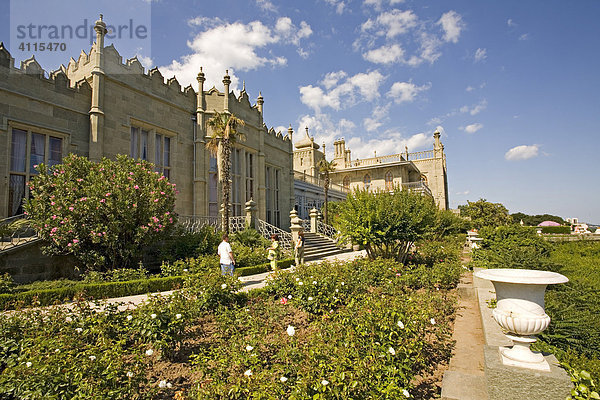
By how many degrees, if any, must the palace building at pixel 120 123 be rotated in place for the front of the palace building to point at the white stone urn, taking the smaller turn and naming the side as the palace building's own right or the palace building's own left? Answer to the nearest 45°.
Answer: approximately 45° to the palace building's own right

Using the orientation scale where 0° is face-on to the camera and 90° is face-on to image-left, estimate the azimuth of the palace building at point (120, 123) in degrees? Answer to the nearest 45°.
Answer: approximately 315°

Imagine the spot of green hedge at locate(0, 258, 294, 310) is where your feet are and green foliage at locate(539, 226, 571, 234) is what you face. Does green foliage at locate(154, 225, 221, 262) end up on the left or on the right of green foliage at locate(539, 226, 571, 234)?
left

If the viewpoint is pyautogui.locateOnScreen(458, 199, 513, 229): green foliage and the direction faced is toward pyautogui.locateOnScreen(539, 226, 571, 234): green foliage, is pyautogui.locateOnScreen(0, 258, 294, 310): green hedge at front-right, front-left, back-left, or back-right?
back-right

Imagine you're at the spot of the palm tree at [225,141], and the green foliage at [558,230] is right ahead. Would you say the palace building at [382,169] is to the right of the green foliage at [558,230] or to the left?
left

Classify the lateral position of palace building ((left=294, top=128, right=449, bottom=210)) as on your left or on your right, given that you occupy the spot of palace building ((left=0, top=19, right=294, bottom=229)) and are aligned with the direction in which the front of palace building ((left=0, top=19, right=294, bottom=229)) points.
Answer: on your left
